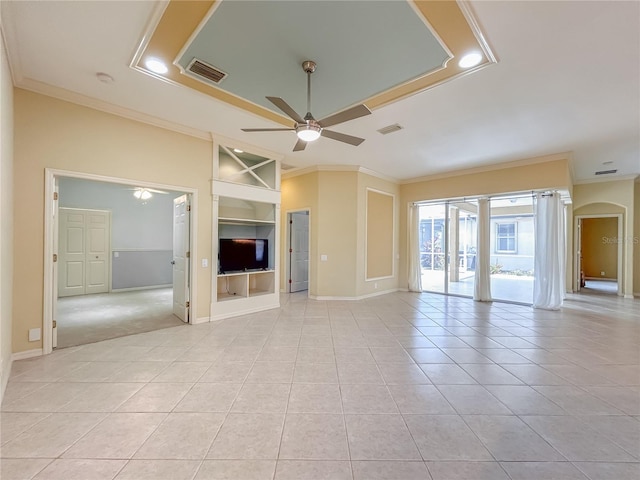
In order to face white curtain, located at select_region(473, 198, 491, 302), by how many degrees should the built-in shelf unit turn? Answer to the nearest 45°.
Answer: approximately 45° to its left

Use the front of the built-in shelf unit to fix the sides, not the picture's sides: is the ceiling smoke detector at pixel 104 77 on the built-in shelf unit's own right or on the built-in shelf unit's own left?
on the built-in shelf unit's own right

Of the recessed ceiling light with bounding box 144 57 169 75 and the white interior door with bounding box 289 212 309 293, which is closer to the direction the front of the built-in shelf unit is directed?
the recessed ceiling light

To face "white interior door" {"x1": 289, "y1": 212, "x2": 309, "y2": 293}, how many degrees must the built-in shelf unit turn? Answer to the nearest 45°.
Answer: approximately 90° to its left

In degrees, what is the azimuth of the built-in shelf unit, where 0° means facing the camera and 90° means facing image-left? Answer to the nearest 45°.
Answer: approximately 315°

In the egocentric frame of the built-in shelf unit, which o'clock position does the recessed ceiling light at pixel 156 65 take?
The recessed ceiling light is roughly at 2 o'clock from the built-in shelf unit.

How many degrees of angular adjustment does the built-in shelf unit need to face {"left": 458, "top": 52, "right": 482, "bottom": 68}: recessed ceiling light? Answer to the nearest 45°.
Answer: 0° — it already faces it

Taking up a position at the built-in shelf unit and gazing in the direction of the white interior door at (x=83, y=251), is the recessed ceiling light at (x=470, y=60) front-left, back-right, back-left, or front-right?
back-left

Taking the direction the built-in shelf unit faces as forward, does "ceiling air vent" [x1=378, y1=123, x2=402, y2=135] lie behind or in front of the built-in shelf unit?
in front

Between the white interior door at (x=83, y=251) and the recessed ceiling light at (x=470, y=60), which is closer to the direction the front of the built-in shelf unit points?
the recessed ceiling light

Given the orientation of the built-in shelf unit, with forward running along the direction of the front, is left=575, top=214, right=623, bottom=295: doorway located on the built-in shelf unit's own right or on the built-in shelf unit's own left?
on the built-in shelf unit's own left
